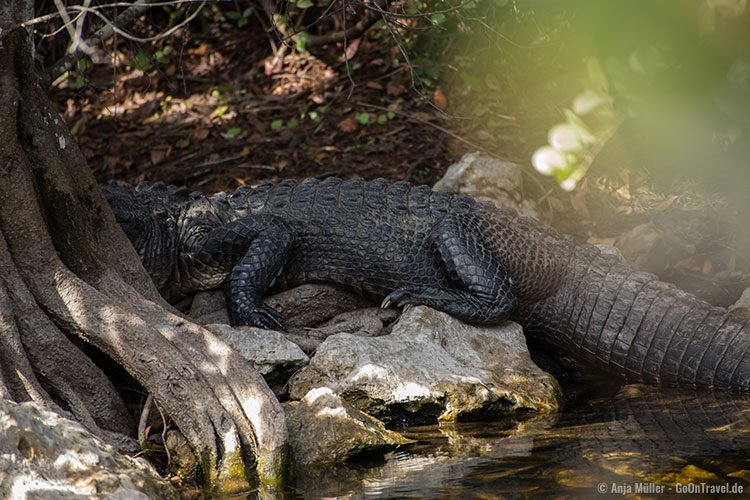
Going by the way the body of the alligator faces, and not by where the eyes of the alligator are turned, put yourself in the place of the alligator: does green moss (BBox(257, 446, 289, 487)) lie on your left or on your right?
on your left

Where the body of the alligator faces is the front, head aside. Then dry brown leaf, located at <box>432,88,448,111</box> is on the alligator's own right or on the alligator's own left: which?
on the alligator's own right

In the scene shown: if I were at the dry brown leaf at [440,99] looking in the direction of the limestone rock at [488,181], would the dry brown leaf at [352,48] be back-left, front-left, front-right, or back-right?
back-right

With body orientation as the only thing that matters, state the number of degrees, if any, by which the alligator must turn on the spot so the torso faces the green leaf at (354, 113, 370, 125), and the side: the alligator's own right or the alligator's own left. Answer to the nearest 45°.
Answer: approximately 90° to the alligator's own right

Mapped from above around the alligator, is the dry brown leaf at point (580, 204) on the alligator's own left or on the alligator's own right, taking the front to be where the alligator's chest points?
on the alligator's own right

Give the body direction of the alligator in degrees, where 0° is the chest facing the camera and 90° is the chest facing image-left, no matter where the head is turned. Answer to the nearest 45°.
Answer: approximately 90°

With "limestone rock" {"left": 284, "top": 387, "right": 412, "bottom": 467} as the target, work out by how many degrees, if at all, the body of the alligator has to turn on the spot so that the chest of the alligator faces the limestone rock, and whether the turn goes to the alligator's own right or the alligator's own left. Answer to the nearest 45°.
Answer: approximately 90° to the alligator's own left

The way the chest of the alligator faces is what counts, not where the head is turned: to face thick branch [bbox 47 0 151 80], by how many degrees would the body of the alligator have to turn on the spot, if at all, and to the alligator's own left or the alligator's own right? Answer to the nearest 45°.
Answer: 0° — it already faces it

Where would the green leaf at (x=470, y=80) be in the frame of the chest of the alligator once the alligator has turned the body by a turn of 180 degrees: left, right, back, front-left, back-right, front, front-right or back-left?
left

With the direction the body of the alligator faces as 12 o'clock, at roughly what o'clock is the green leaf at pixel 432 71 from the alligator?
The green leaf is roughly at 3 o'clock from the alligator.

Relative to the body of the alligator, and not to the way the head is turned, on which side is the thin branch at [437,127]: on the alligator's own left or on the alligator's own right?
on the alligator's own right
